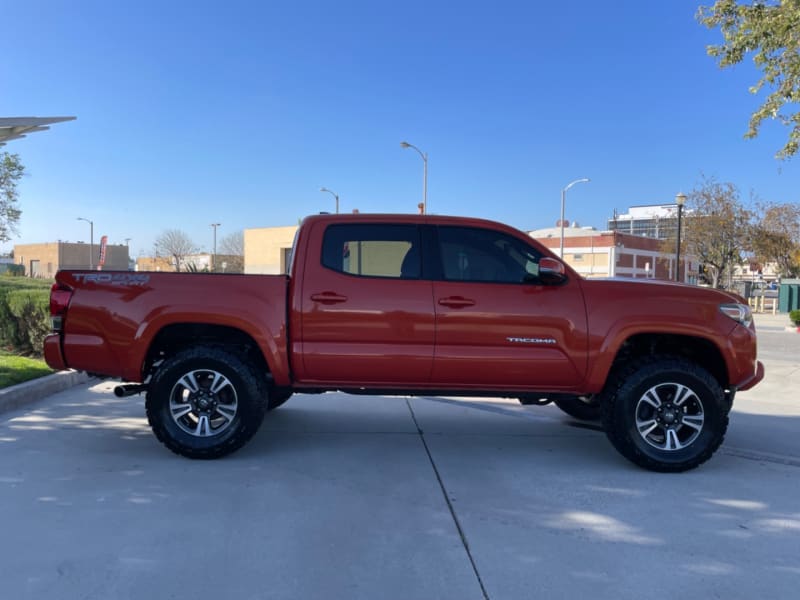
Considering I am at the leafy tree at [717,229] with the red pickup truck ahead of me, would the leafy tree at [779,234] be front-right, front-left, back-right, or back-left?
back-left

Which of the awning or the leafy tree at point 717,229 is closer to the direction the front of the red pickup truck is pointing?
the leafy tree

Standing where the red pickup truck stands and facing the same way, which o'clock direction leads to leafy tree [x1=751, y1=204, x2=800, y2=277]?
The leafy tree is roughly at 10 o'clock from the red pickup truck.

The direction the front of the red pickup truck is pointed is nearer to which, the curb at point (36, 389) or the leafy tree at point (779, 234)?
the leafy tree

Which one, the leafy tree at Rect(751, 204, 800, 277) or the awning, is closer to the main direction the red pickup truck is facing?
the leafy tree

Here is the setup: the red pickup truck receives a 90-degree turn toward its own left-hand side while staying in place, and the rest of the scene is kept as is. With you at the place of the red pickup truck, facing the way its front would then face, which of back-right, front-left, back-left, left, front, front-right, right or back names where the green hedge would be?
front-left

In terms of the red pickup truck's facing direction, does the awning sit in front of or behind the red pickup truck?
behind

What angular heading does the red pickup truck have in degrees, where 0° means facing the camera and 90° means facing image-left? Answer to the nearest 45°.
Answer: approximately 270°

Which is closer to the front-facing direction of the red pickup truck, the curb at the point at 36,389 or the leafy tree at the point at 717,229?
the leafy tree

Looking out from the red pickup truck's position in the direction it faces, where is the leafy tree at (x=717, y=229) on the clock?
The leafy tree is roughly at 10 o'clock from the red pickup truck.

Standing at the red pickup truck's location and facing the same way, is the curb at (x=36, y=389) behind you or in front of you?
behind
